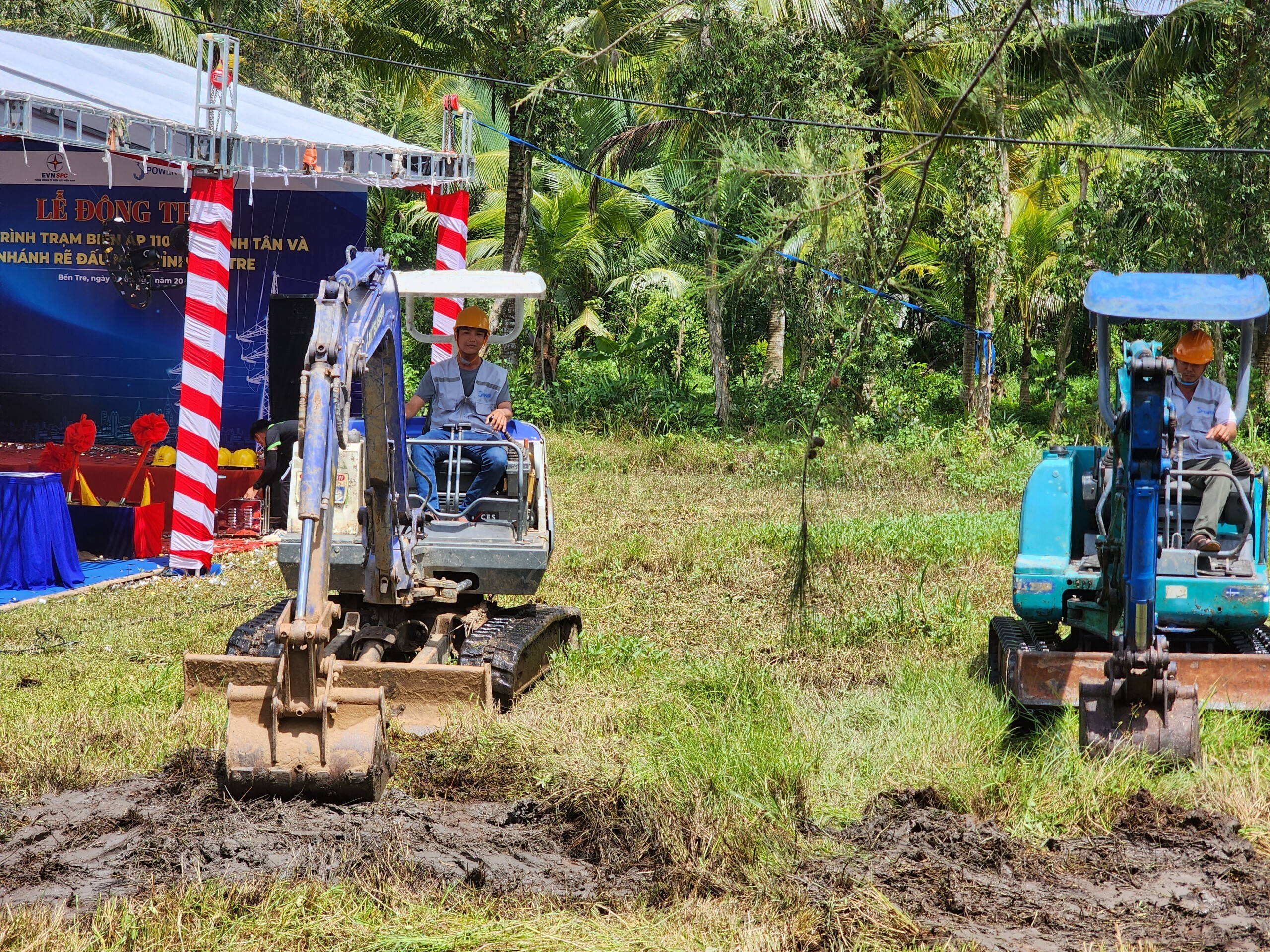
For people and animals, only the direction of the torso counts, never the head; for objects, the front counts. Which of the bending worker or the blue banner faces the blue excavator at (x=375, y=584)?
the blue banner

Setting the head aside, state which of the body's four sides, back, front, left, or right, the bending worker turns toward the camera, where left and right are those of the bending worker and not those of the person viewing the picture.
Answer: left

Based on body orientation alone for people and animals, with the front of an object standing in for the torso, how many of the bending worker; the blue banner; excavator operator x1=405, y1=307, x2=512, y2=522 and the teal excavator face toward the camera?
3

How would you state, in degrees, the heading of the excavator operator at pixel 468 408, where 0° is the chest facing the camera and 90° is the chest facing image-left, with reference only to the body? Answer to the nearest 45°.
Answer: approximately 0°

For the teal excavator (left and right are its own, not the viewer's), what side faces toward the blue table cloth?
right

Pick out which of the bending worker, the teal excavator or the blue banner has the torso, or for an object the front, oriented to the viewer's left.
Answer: the bending worker

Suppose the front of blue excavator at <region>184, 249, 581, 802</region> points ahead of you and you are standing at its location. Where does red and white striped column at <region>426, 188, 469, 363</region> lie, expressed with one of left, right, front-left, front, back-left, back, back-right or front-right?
back
